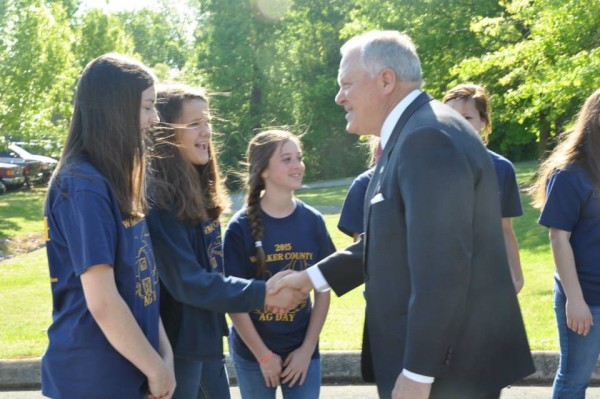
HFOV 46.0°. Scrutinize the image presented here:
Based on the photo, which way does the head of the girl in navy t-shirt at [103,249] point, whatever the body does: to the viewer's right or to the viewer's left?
to the viewer's right

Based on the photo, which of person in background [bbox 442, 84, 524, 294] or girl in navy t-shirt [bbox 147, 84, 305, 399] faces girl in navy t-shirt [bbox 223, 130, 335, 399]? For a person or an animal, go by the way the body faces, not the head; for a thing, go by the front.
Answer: the person in background

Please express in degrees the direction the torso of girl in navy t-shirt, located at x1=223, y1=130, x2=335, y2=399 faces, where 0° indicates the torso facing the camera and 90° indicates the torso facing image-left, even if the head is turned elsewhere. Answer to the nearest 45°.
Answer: approximately 0°

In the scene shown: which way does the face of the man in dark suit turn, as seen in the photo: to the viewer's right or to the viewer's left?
to the viewer's left

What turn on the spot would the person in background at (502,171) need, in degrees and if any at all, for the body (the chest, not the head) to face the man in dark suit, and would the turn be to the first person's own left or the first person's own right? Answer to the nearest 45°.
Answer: approximately 45° to the first person's own left

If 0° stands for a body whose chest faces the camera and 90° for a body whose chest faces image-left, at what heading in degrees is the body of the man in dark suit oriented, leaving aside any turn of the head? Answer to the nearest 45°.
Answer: approximately 90°

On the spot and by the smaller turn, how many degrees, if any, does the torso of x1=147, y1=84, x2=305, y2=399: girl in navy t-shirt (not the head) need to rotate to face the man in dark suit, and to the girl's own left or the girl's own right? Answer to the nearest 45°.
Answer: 0° — they already face them

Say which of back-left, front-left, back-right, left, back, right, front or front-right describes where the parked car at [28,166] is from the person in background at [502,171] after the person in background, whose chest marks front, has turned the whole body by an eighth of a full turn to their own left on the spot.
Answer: back-right

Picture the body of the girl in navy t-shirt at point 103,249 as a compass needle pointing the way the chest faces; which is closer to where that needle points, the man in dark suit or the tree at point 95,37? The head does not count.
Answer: the man in dark suit

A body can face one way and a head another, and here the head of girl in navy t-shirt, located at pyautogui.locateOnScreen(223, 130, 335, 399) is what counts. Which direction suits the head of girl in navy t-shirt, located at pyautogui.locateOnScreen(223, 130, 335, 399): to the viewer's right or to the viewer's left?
to the viewer's right

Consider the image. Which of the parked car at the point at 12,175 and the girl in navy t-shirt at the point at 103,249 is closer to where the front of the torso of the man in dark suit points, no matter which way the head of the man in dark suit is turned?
the girl in navy t-shirt

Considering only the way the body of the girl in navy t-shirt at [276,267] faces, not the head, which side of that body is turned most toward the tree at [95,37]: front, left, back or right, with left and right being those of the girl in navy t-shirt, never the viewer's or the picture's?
back

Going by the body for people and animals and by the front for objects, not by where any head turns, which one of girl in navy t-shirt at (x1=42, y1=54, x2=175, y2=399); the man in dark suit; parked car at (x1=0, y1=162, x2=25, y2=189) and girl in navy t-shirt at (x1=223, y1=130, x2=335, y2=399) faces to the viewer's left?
the man in dark suit
